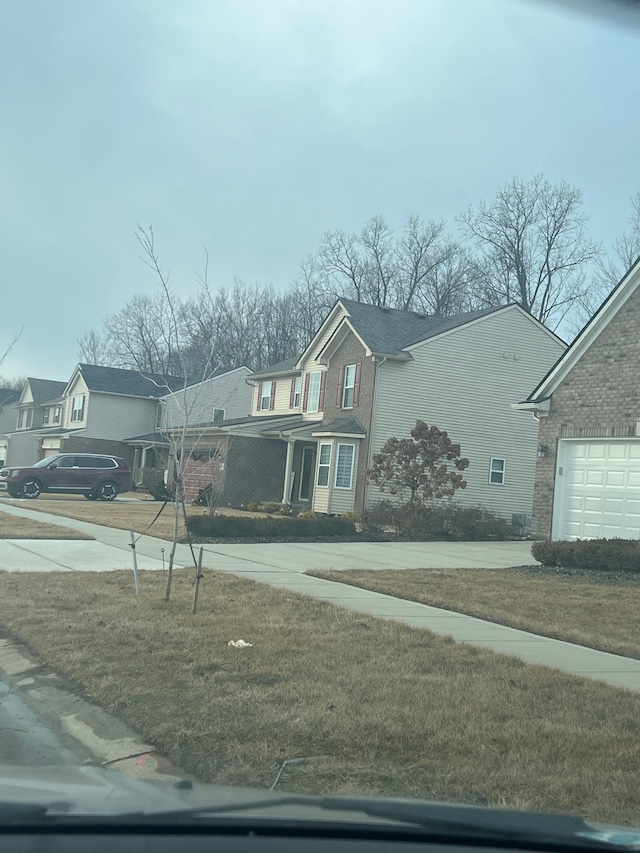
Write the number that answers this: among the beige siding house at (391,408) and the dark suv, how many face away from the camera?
0

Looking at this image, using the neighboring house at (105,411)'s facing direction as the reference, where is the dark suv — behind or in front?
in front

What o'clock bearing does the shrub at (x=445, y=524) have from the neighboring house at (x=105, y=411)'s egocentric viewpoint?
The shrub is roughly at 10 o'clock from the neighboring house.

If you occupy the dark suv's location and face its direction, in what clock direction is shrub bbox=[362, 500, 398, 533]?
The shrub is roughly at 8 o'clock from the dark suv.

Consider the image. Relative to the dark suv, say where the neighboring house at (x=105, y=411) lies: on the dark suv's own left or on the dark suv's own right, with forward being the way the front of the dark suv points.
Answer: on the dark suv's own right

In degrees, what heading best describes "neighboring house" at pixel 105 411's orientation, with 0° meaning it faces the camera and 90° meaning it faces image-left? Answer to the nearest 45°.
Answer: approximately 45°

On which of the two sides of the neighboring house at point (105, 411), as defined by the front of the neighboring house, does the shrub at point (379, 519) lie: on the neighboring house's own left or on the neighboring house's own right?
on the neighboring house's own left

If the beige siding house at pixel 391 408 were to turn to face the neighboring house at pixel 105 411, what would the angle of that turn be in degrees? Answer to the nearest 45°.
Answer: approximately 90° to its right

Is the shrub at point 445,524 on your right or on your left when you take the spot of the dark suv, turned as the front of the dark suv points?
on your left

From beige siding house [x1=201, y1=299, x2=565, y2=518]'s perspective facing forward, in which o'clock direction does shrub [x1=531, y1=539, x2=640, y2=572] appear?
The shrub is roughly at 10 o'clock from the beige siding house.

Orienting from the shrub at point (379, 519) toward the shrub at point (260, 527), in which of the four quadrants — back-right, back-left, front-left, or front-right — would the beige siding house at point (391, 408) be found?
back-right

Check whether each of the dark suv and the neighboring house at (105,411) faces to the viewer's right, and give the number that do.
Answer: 0

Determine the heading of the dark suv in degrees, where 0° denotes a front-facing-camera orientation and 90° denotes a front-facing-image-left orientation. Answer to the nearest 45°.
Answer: approximately 90°
